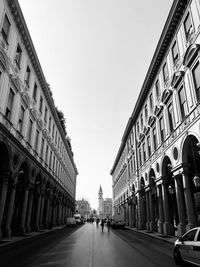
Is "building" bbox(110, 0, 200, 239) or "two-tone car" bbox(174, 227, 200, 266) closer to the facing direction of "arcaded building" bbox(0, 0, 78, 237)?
the building

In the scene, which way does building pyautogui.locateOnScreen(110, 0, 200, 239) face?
to the viewer's left

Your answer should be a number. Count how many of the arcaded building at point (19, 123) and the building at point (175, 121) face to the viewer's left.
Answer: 1

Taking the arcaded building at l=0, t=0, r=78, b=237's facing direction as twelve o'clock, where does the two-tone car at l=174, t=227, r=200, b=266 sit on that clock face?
The two-tone car is roughly at 2 o'clock from the arcaded building.

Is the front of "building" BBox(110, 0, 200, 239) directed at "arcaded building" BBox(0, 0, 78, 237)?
yes

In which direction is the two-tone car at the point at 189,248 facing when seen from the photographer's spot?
facing away from the viewer and to the left of the viewer

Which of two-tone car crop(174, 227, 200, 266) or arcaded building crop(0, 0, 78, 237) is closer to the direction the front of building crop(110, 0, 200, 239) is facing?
the arcaded building

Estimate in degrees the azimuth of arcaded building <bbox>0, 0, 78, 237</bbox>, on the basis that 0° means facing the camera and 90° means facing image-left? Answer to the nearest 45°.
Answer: approximately 270°

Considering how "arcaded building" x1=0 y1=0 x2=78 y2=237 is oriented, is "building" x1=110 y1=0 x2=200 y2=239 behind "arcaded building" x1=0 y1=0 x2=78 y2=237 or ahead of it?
ahead
